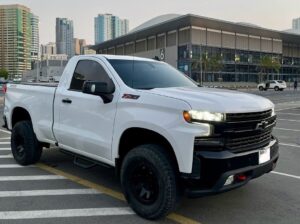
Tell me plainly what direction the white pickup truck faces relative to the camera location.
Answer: facing the viewer and to the right of the viewer
